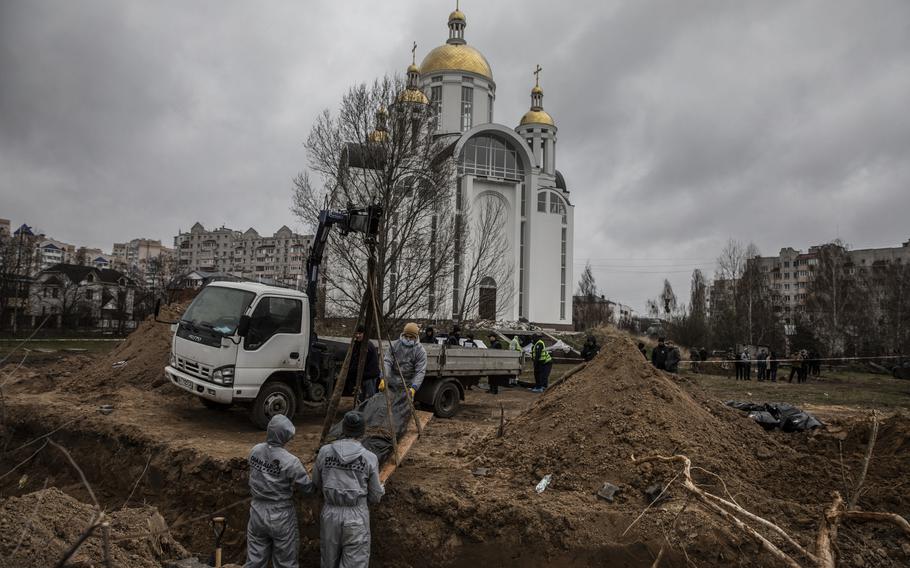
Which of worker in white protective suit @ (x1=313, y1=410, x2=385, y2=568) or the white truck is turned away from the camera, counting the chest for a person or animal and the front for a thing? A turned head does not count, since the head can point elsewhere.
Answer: the worker in white protective suit

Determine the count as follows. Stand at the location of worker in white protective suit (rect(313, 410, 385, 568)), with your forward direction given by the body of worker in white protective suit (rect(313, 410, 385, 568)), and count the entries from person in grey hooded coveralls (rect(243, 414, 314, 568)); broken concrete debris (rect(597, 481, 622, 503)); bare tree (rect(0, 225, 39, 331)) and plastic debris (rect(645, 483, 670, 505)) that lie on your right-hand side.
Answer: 2

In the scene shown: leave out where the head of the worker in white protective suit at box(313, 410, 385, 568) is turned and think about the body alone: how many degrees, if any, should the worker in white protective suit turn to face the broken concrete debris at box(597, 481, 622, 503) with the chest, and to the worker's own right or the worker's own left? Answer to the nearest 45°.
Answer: approximately 90° to the worker's own right

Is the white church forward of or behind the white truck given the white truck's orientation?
behind

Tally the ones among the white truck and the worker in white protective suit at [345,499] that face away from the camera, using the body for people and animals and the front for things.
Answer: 1

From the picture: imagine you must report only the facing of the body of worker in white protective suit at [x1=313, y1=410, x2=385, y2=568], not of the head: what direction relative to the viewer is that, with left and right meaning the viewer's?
facing away from the viewer

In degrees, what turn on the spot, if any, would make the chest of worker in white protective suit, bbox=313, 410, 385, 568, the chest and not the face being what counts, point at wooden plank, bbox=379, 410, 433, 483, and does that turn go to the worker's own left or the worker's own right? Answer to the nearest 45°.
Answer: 0° — they already face it

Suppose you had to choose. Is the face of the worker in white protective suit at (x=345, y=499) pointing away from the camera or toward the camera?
away from the camera

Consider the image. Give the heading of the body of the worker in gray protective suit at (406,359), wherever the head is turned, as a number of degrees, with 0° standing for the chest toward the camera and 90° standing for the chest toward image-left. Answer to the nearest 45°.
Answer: approximately 0°

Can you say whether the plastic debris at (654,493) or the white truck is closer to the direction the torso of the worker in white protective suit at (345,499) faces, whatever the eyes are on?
the white truck

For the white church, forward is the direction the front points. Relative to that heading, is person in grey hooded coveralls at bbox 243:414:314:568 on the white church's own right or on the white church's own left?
on the white church's own right
